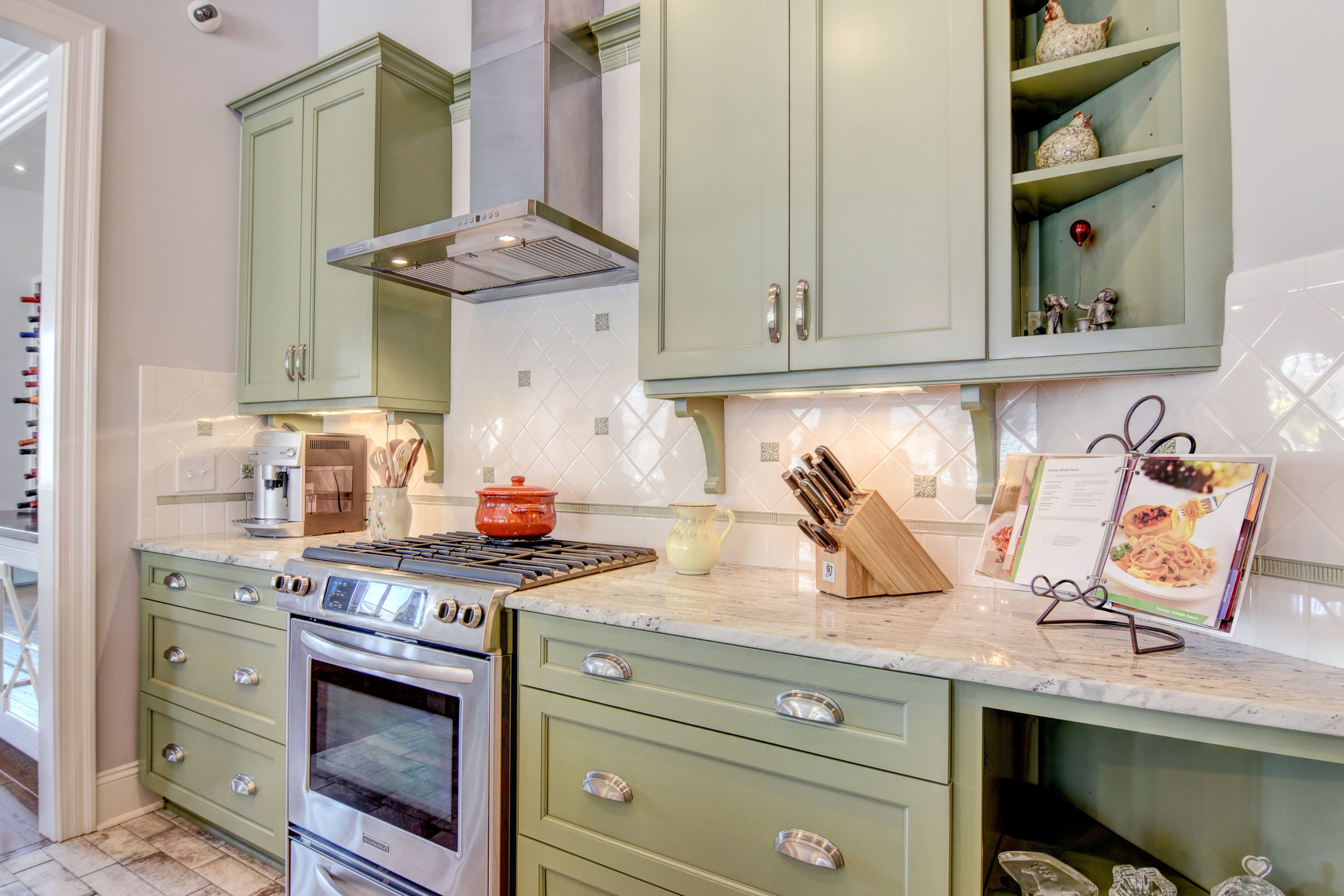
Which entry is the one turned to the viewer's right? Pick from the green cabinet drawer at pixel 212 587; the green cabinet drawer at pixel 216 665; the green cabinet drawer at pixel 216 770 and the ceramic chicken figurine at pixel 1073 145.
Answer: the ceramic chicken figurine

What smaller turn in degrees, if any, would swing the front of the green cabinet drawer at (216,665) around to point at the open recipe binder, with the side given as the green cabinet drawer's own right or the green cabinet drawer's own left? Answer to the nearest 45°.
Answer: approximately 90° to the green cabinet drawer's own left

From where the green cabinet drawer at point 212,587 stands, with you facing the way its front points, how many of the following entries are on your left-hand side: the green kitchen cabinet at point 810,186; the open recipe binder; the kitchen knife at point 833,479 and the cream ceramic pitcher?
4

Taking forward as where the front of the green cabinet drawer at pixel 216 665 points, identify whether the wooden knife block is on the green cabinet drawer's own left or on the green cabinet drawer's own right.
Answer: on the green cabinet drawer's own left

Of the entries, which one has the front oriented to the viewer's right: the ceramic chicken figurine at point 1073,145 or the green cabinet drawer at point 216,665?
the ceramic chicken figurine

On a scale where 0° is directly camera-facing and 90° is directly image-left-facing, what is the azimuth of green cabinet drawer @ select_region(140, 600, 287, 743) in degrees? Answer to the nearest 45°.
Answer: approximately 45°

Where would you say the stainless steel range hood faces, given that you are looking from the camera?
facing the viewer and to the left of the viewer

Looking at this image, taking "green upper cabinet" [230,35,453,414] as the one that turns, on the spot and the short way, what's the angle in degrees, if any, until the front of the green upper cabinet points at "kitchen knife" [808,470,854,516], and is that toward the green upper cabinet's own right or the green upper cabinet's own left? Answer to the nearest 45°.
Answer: approximately 90° to the green upper cabinet's own left

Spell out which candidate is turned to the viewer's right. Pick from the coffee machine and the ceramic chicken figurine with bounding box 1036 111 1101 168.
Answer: the ceramic chicken figurine

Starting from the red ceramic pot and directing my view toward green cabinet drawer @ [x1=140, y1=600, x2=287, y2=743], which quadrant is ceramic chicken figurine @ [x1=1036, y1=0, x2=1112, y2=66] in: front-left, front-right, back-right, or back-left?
back-left

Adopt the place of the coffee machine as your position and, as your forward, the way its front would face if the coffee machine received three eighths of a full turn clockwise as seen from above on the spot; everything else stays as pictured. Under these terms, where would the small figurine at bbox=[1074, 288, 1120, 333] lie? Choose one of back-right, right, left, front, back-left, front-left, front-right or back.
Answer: back-right

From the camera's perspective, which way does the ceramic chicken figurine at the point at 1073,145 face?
to the viewer's right
